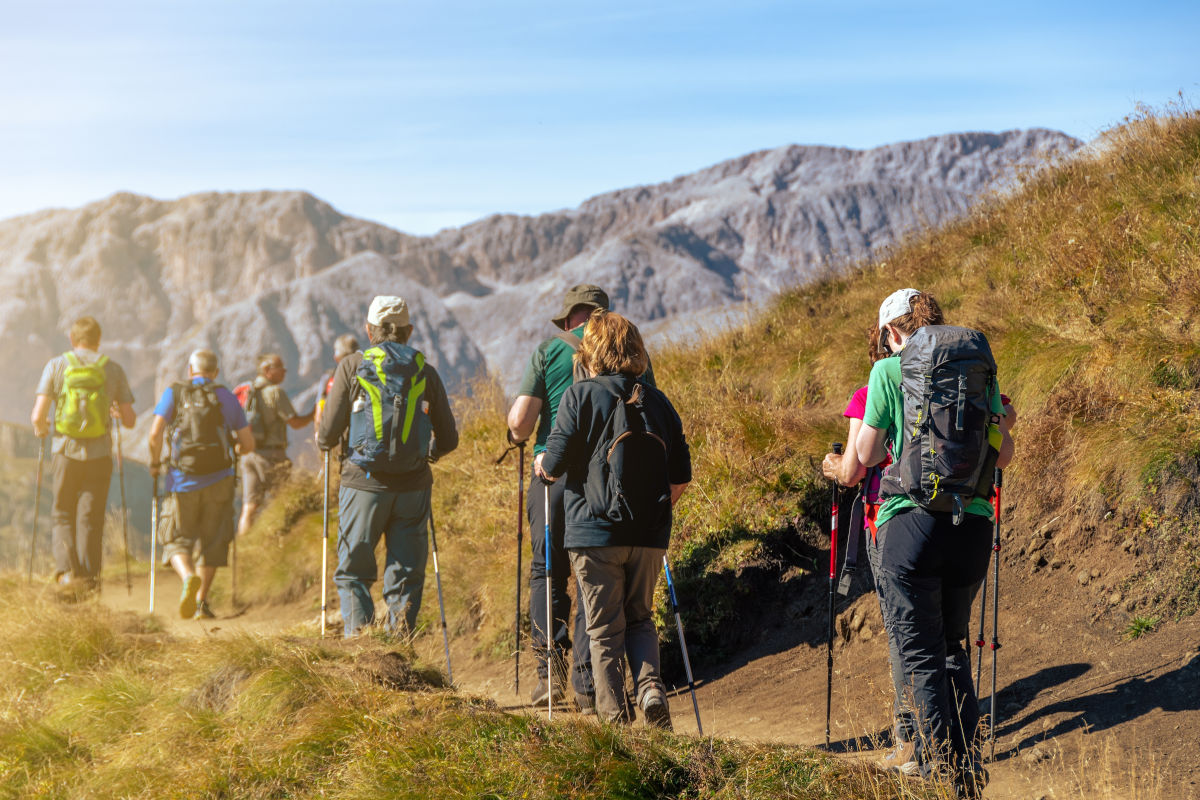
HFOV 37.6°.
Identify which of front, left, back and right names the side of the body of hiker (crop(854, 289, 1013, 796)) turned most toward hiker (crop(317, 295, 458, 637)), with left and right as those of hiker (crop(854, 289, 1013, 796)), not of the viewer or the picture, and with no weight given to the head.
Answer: front

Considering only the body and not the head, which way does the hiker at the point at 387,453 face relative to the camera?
away from the camera

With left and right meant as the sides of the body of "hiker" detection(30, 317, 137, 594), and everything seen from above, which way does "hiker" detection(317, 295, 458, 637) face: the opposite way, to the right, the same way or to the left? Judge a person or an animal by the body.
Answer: the same way

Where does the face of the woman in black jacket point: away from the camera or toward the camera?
away from the camera

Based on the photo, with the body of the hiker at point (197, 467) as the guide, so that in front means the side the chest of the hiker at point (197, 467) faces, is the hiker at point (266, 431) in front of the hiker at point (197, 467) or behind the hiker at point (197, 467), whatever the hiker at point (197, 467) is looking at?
in front

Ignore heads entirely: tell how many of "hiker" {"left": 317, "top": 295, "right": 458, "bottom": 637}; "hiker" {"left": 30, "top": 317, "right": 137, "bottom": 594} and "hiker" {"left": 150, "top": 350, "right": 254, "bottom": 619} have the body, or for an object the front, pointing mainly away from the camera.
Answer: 3

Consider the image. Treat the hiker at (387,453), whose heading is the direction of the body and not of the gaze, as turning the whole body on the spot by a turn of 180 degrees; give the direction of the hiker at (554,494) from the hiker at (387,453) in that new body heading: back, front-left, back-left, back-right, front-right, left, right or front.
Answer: front-left

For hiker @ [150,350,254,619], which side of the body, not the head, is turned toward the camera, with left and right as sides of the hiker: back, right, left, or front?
back

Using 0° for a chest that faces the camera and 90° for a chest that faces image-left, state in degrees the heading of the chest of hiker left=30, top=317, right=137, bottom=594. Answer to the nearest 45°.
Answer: approximately 180°

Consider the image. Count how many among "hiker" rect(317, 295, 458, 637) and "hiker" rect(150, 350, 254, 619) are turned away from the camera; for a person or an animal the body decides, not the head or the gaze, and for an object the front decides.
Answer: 2

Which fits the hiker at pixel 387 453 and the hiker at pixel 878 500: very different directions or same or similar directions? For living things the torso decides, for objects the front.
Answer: same or similar directions

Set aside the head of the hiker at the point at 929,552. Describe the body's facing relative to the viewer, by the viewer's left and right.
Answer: facing away from the viewer and to the left of the viewer
